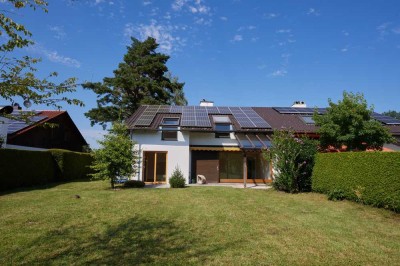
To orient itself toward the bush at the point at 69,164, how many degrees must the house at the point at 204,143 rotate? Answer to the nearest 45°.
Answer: approximately 90° to its right

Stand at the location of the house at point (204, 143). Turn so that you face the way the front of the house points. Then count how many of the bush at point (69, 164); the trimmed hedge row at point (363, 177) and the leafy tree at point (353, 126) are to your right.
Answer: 1

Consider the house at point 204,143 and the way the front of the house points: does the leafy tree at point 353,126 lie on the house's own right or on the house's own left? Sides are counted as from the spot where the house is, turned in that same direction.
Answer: on the house's own left

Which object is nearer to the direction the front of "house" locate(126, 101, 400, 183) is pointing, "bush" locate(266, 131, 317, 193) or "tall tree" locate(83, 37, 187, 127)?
the bush

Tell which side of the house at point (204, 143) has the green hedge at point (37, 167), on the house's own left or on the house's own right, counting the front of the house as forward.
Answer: on the house's own right

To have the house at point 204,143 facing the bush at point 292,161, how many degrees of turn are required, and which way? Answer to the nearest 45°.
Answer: approximately 45° to its left

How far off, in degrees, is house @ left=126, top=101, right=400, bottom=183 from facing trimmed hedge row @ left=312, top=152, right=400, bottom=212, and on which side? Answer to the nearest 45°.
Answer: approximately 45° to its left

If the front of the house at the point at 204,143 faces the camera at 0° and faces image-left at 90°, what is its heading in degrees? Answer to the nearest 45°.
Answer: approximately 0°

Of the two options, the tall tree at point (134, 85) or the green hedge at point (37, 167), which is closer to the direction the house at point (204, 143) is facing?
the green hedge

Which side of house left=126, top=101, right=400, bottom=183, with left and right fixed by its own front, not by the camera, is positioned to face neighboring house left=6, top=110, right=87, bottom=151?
right
